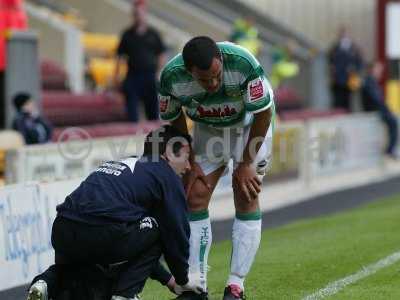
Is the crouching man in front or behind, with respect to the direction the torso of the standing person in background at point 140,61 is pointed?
in front

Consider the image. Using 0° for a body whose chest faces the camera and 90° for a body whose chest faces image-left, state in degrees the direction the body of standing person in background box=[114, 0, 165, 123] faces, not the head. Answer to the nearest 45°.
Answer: approximately 0°

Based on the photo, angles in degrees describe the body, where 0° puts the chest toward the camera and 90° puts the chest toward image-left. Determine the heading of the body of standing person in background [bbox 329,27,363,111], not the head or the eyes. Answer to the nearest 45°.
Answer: approximately 0°

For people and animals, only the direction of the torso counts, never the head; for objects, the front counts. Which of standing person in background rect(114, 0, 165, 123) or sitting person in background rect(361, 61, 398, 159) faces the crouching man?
standing person in background rect(114, 0, 165, 123)

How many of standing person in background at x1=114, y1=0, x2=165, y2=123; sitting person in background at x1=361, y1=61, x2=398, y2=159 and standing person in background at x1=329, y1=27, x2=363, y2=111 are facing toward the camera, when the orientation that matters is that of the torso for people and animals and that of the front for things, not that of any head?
2

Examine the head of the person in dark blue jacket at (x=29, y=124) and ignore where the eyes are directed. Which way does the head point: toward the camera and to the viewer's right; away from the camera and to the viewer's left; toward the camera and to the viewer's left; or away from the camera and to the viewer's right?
toward the camera and to the viewer's right

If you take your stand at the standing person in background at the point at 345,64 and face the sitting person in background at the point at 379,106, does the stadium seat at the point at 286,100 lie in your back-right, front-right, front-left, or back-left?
back-right
